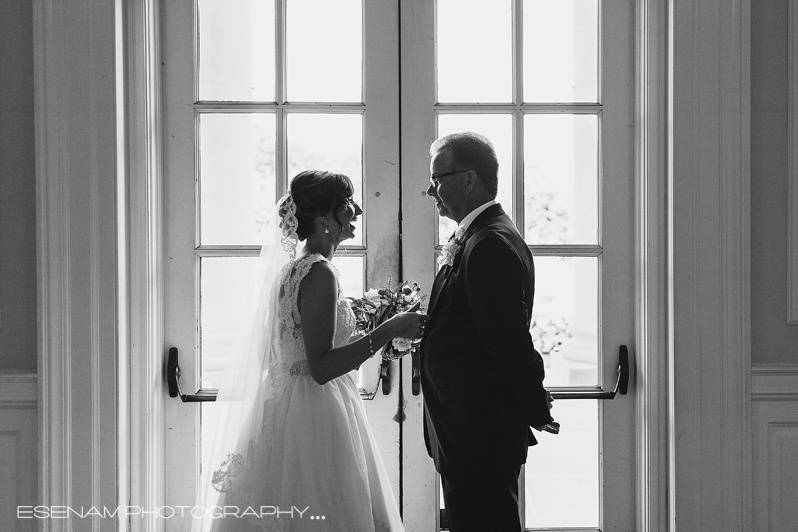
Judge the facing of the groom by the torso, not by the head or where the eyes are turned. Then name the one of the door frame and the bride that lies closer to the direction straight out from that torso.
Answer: the bride

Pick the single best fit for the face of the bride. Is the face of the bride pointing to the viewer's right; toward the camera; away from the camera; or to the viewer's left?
to the viewer's right

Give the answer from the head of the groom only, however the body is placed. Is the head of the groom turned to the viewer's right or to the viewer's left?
to the viewer's left

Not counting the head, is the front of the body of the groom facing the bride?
yes

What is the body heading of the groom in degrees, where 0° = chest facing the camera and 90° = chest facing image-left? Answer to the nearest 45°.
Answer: approximately 90°
